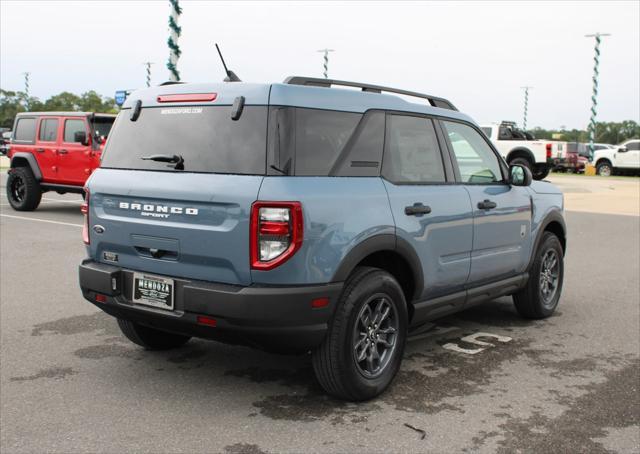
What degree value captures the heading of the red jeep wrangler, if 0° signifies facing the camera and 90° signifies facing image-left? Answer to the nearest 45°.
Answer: approximately 315°

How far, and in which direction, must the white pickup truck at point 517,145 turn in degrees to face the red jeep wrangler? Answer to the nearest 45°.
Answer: approximately 90° to its left

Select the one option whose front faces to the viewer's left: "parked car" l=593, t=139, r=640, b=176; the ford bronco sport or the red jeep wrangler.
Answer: the parked car

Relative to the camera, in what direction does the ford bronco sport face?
facing away from the viewer and to the right of the viewer

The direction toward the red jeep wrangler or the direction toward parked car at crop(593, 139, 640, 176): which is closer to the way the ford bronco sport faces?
the parked car

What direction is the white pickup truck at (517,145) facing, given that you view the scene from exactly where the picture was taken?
facing away from the viewer and to the left of the viewer

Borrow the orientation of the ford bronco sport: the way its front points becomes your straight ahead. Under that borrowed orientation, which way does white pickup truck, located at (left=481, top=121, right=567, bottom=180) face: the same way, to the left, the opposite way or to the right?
to the left

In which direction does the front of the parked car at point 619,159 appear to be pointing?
to the viewer's left
